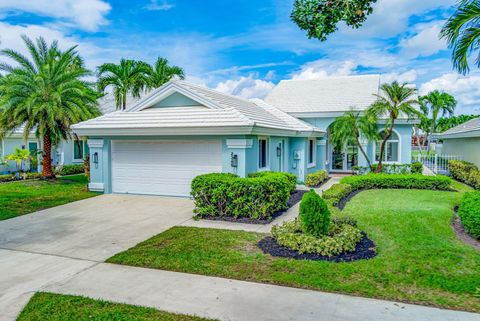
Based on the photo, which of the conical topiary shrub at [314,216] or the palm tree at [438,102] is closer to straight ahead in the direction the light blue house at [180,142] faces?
the conical topiary shrub

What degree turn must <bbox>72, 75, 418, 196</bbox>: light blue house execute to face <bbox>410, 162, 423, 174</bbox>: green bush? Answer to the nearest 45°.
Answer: approximately 135° to its left

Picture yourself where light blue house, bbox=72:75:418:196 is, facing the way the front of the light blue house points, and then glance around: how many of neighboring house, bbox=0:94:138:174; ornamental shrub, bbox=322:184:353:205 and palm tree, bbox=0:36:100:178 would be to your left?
1

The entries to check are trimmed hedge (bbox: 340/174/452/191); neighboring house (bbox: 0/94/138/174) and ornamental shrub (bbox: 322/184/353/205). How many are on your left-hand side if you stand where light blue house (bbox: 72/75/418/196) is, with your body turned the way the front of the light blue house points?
2

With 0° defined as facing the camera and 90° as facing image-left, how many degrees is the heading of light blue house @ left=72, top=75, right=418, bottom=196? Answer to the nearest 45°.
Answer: approximately 0°

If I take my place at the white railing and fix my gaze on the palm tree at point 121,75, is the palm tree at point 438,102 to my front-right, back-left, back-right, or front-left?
back-right

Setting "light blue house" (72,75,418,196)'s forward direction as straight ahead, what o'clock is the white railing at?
The white railing is roughly at 8 o'clock from the light blue house.

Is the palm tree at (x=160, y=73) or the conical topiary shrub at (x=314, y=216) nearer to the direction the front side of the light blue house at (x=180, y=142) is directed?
the conical topiary shrub

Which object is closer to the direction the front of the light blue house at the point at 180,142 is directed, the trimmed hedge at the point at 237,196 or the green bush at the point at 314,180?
the trimmed hedge

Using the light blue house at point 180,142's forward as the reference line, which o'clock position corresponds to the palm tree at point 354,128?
The palm tree is roughly at 8 o'clock from the light blue house.

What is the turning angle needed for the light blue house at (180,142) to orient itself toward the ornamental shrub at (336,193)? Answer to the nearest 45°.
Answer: approximately 90° to its left

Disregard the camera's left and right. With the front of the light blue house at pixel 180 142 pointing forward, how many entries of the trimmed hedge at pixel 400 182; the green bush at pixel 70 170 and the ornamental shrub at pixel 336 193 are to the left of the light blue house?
2
